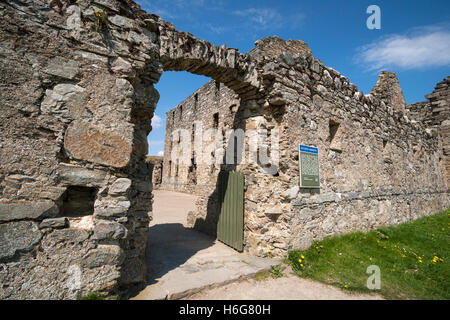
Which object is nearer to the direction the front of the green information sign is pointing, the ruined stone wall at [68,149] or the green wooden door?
the ruined stone wall

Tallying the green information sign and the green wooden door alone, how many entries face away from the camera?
0

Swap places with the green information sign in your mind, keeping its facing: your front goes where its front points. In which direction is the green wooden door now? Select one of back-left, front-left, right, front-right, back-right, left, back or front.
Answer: back-right

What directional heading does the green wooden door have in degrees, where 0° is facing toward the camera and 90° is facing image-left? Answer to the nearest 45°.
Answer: approximately 45°

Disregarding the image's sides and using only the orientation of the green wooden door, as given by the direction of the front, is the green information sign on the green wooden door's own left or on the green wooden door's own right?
on the green wooden door's own left

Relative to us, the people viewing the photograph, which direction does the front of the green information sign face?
facing the viewer and to the right of the viewer

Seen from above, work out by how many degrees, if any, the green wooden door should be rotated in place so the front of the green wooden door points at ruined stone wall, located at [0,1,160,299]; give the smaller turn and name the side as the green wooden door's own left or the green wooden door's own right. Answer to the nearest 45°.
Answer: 0° — it already faces it

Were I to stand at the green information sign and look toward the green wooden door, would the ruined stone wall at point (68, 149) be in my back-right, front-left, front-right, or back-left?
front-left

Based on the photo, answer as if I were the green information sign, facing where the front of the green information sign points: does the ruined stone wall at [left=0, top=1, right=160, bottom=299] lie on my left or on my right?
on my right
